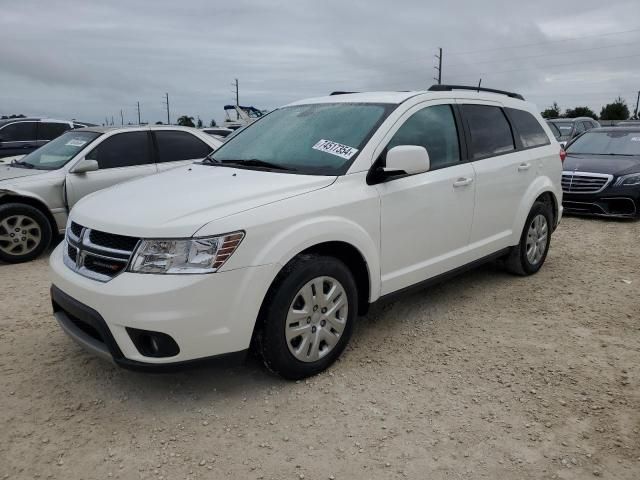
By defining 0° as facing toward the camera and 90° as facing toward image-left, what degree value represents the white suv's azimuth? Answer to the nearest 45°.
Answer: approximately 45°

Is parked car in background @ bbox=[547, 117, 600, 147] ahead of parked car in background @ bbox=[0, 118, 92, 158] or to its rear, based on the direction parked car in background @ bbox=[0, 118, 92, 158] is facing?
to the rear

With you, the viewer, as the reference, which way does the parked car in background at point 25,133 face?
facing to the left of the viewer

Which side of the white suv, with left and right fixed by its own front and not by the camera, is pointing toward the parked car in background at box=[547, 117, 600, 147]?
back

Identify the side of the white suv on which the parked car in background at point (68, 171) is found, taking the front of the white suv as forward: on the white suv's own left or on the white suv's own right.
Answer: on the white suv's own right

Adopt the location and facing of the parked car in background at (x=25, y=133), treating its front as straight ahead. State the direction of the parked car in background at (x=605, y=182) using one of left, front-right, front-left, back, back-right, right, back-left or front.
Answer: back-left

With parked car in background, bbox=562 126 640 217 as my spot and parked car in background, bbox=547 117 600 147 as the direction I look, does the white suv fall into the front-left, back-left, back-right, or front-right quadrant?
back-left

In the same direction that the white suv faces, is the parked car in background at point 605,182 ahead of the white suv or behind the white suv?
behind
